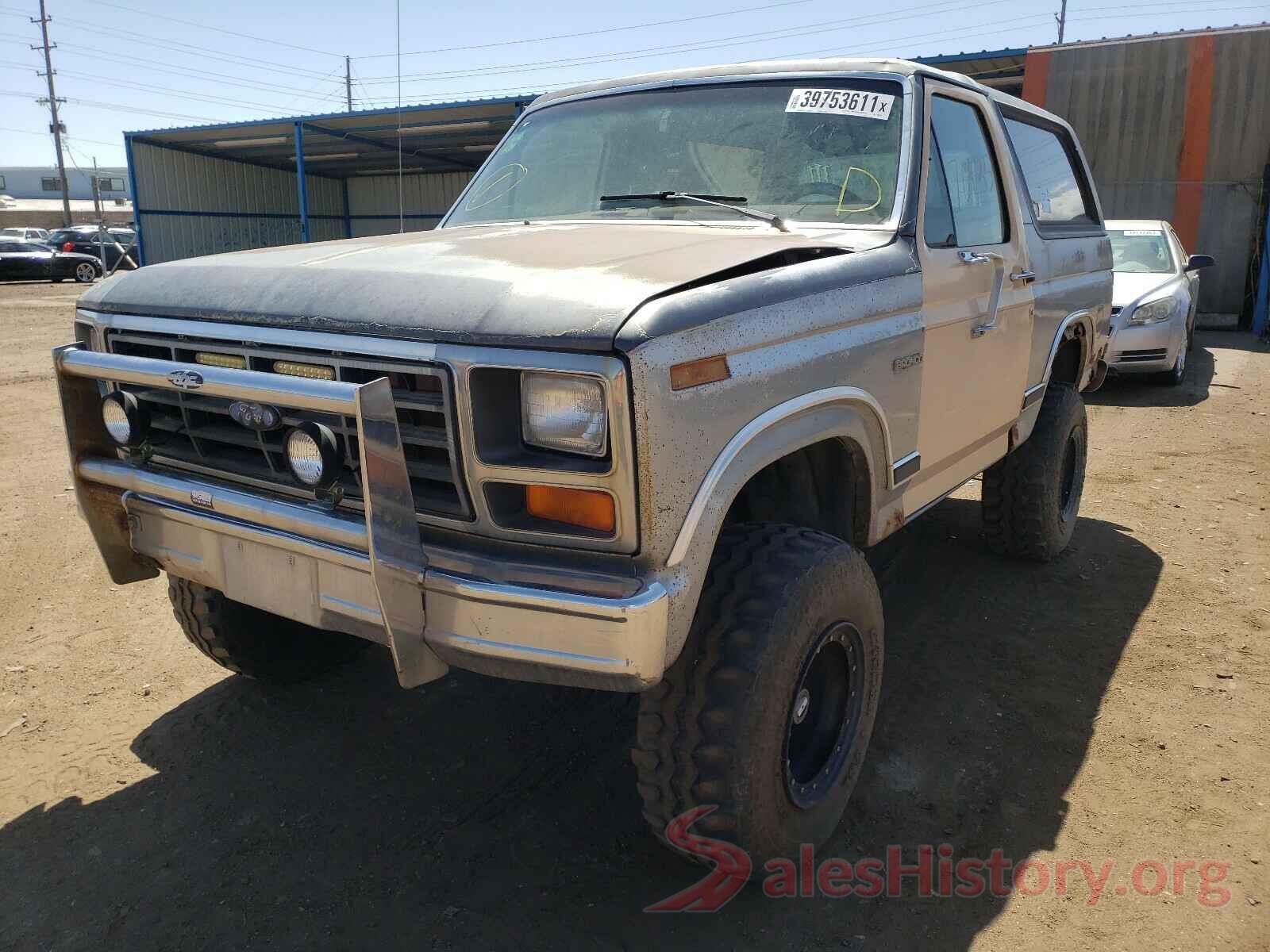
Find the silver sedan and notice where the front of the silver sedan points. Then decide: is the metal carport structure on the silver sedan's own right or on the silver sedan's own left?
on the silver sedan's own right

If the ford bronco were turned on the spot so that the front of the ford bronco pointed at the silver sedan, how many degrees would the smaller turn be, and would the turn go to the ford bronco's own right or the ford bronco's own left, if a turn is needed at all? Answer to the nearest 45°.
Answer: approximately 180°

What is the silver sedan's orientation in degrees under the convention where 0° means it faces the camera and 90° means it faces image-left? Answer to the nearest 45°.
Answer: approximately 0°

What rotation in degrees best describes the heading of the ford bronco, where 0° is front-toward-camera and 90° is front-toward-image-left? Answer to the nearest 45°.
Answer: approximately 45°

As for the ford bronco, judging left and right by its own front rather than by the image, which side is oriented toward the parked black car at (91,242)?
right

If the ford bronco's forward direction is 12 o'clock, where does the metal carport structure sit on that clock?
The metal carport structure is roughly at 4 o'clock from the ford bronco.

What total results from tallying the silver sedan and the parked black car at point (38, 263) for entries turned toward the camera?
1
